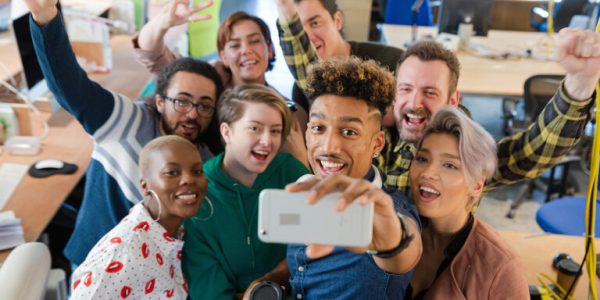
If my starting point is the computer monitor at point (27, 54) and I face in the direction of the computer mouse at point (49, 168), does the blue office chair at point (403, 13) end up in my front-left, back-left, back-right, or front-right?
back-left

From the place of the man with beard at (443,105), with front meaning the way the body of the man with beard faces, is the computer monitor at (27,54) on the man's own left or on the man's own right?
on the man's own right

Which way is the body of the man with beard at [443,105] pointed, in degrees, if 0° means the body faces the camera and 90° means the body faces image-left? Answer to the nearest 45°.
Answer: approximately 45°

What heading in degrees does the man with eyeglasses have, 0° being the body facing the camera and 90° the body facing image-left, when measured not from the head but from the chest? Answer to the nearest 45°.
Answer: approximately 315°

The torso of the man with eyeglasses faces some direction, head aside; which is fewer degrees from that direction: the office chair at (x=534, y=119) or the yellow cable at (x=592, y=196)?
the yellow cable

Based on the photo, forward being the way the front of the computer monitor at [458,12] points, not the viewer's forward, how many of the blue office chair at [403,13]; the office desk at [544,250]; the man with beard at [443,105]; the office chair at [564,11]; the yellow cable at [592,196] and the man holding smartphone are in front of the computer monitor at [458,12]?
4

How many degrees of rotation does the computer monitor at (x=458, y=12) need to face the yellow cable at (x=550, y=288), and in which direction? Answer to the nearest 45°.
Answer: approximately 180°

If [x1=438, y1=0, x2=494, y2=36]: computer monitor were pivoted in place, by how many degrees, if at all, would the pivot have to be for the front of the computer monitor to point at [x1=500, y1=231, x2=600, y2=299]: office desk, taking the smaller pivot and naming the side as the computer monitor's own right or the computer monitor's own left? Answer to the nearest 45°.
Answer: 0° — it already faces it
